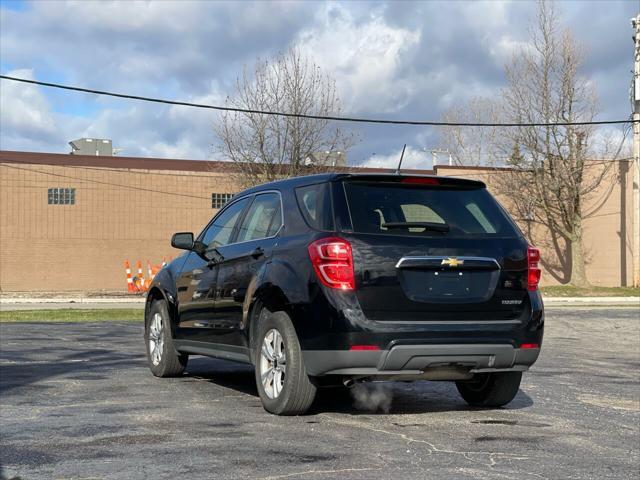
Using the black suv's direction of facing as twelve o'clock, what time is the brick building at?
The brick building is roughly at 1 o'clock from the black suv.

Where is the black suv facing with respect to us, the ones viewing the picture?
facing away from the viewer and to the left of the viewer

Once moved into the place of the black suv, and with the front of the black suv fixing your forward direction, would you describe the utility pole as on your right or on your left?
on your right

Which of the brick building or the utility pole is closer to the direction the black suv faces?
the brick building
